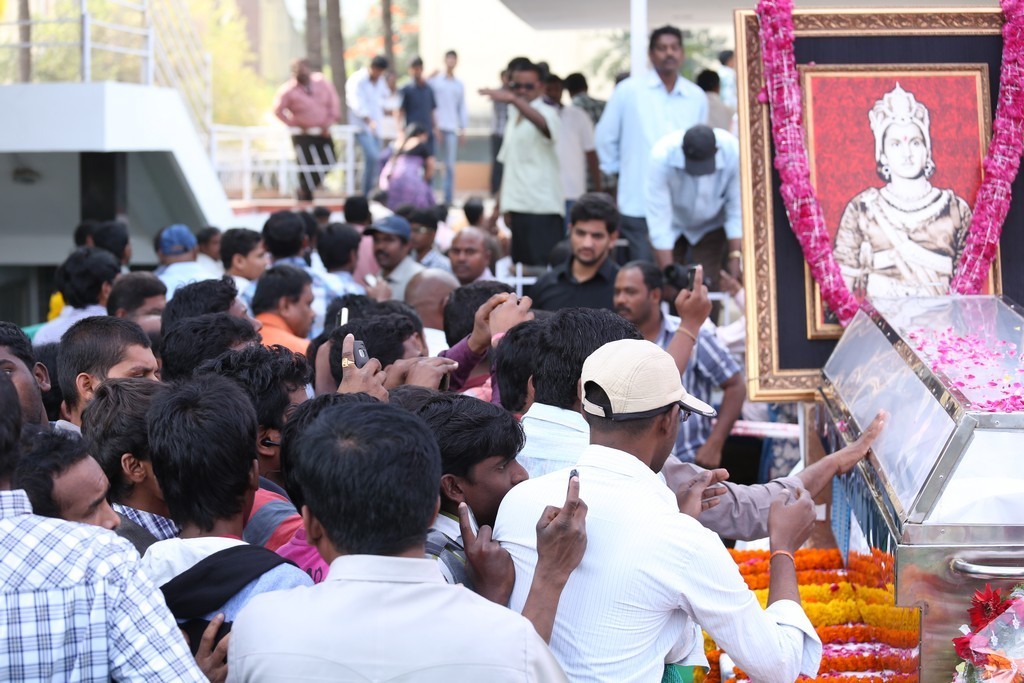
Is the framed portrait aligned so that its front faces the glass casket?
yes

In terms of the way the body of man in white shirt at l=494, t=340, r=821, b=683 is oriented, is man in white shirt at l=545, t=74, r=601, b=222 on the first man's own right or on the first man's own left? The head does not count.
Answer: on the first man's own left

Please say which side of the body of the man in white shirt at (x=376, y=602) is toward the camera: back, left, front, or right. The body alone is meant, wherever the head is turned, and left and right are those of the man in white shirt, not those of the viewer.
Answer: back

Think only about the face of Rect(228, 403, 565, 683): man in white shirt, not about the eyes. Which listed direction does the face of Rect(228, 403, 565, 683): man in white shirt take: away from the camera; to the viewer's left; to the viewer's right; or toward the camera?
away from the camera

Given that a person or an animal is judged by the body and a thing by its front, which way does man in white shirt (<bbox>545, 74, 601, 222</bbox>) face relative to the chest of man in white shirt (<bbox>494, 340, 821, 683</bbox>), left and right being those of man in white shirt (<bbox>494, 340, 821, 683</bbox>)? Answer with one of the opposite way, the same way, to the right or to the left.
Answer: the opposite way

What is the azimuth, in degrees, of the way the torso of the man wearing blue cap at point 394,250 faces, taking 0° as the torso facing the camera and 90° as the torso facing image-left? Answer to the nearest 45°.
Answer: approximately 45°

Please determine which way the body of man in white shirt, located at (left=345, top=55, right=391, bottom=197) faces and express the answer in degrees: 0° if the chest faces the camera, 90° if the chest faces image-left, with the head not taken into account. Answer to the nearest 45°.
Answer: approximately 315°
